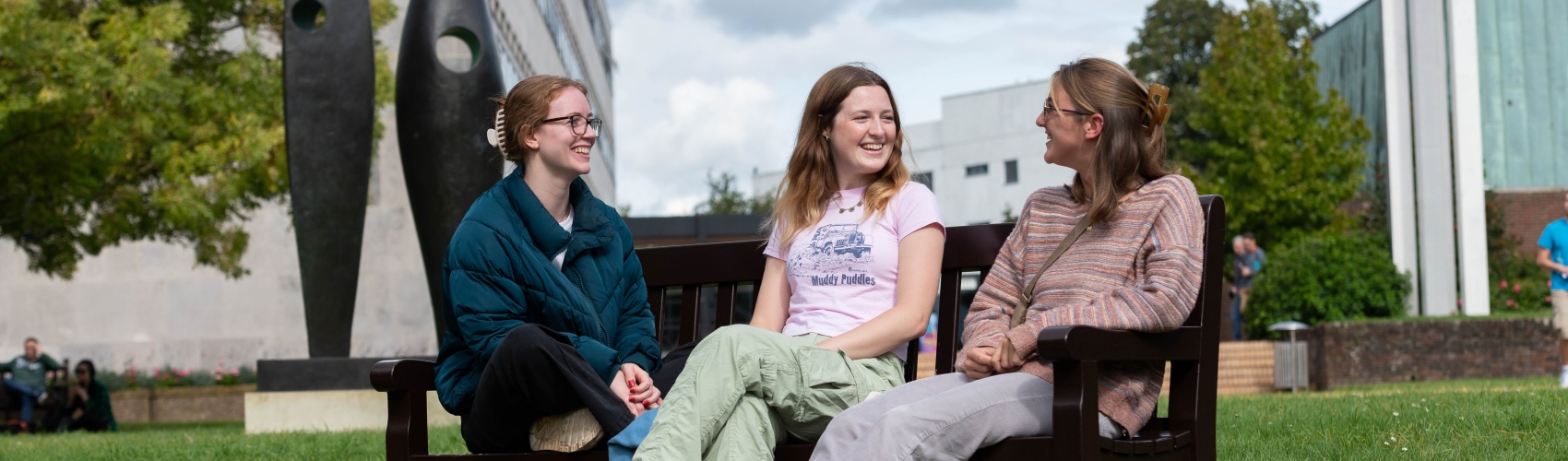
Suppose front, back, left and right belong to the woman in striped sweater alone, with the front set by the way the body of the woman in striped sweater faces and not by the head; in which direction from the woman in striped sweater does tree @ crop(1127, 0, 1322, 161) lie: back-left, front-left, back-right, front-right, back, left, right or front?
back-right

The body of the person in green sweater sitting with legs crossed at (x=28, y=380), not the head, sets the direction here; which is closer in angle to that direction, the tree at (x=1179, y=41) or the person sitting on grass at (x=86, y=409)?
the person sitting on grass

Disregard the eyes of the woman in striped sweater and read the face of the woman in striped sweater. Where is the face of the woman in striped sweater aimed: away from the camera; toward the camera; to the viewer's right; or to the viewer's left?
to the viewer's left

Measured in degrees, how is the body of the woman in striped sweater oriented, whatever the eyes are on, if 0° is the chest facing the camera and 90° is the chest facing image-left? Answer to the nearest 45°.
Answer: approximately 45°

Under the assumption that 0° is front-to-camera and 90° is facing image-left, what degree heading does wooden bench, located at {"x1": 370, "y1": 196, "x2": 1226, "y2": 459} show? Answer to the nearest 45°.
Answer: approximately 45°

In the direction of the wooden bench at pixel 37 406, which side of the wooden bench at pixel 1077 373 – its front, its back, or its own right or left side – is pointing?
right

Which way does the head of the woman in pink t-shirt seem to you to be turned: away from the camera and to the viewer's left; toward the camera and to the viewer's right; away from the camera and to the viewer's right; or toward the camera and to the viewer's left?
toward the camera and to the viewer's right

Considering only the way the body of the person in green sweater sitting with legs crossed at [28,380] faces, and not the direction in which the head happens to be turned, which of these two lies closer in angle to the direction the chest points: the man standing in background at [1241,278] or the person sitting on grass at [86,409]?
the person sitting on grass
